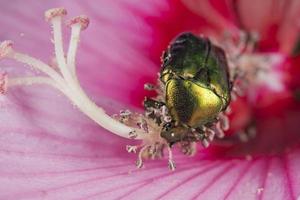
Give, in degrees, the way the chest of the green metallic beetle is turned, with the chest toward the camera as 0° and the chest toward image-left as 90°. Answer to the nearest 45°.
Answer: approximately 45°
